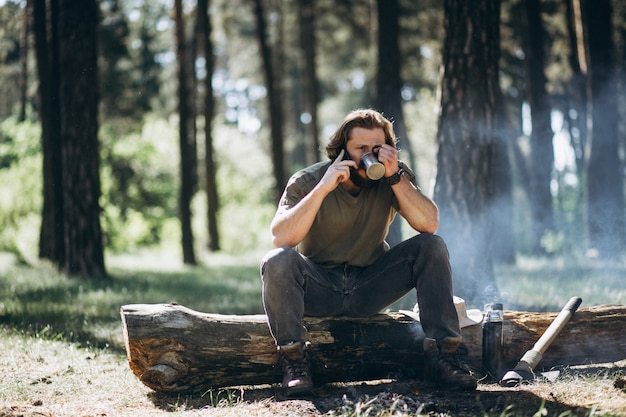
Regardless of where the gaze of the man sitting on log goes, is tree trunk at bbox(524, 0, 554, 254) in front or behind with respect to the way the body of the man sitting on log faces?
behind

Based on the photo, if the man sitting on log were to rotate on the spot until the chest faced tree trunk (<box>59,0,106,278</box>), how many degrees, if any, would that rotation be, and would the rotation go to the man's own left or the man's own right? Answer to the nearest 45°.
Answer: approximately 135° to the man's own right

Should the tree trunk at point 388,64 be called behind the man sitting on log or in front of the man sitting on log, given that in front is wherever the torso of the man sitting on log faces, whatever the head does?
behind

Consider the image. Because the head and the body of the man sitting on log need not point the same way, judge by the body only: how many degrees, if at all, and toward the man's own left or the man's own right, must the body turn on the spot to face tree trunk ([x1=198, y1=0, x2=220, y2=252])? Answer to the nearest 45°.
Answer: approximately 180°

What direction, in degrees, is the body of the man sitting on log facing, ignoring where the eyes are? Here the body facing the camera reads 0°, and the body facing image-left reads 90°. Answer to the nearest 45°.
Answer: approximately 0°

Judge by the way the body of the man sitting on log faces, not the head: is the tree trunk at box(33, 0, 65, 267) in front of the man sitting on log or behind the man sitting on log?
behind

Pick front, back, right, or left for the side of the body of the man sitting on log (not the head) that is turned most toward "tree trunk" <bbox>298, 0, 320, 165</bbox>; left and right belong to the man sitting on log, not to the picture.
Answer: back
